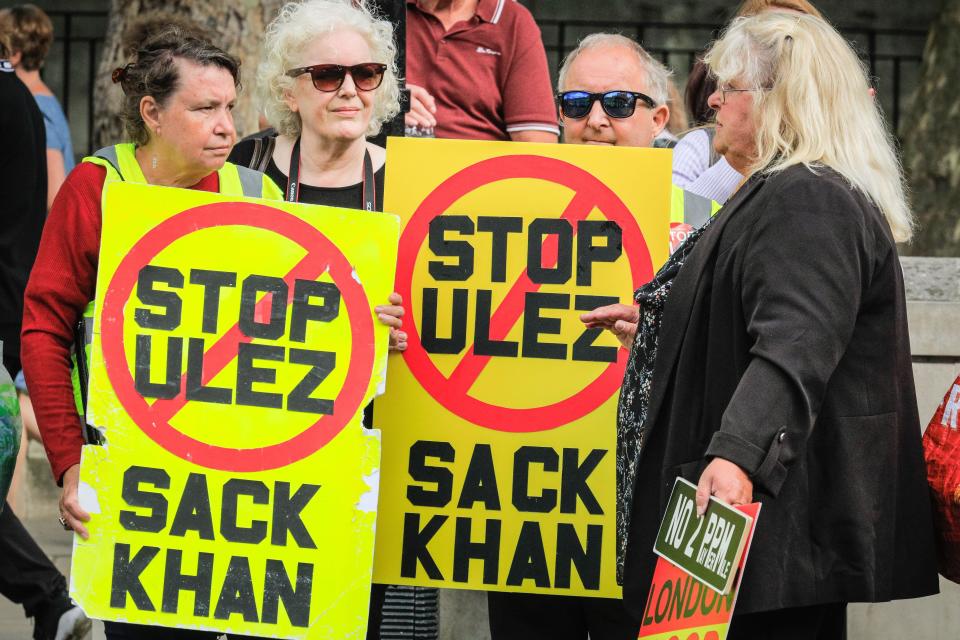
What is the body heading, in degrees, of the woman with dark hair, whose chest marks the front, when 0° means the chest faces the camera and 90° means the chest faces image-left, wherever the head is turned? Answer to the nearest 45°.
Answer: approximately 315°

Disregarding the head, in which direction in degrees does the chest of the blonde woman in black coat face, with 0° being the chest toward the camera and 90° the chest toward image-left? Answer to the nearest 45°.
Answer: approximately 90°

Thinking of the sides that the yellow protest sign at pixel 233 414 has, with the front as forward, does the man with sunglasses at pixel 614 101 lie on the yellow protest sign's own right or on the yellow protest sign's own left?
on the yellow protest sign's own left

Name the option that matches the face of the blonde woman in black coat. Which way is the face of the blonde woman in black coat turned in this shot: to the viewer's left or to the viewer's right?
to the viewer's left
